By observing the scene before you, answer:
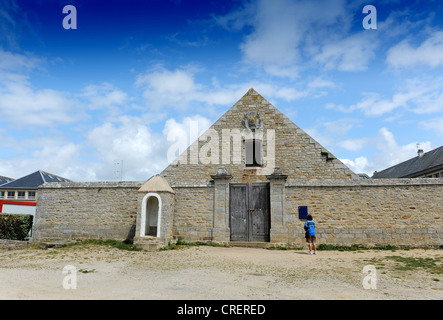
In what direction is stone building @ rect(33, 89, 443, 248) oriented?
toward the camera

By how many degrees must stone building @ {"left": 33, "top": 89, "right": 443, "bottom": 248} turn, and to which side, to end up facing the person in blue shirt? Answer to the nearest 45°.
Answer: approximately 45° to its left

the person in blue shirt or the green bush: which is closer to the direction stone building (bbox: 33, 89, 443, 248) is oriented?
the person in blue shirt

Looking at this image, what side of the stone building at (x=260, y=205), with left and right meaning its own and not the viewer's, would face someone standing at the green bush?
right

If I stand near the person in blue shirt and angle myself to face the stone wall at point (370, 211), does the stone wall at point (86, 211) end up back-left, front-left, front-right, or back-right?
back-left

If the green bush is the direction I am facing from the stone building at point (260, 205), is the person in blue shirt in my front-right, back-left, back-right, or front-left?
back-left
